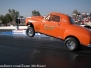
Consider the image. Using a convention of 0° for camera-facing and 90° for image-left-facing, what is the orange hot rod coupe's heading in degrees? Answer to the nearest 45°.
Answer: approximately 135°
